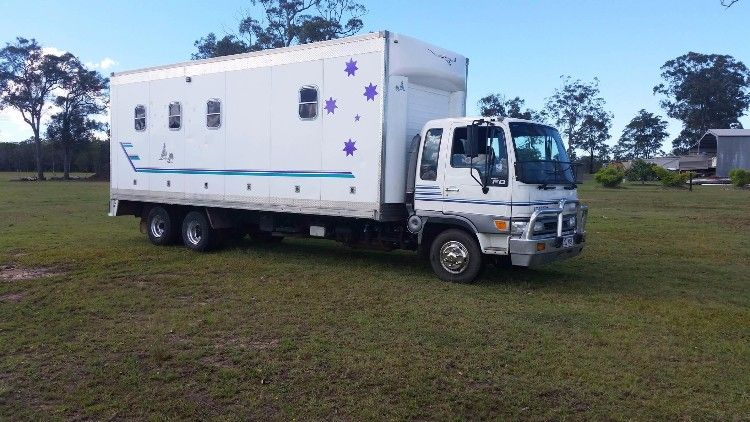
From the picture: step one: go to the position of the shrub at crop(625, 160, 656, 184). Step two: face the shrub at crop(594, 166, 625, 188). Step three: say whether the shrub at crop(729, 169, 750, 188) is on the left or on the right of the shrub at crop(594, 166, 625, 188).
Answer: left

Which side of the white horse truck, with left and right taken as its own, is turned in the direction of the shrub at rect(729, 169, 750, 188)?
left

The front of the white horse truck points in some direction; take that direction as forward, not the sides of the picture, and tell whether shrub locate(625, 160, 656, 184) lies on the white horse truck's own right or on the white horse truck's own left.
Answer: on the white horse truck's own left

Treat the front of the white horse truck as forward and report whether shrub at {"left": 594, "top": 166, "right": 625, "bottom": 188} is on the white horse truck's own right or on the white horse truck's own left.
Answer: on the white horse truck's own left

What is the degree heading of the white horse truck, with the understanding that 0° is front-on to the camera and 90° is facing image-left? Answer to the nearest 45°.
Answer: approximately 315°
